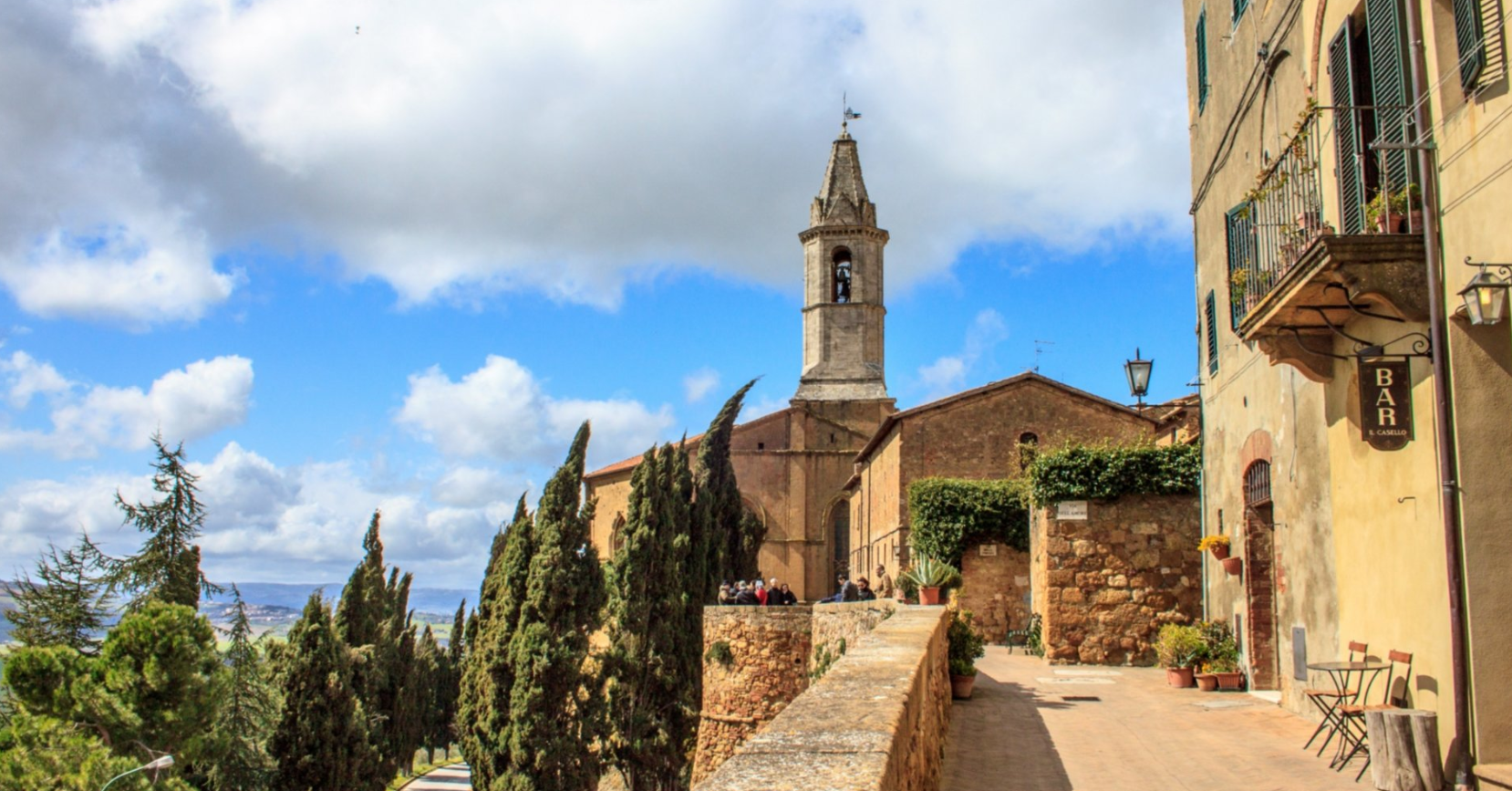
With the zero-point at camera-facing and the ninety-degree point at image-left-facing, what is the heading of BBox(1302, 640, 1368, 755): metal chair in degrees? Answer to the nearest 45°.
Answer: approximately 45°

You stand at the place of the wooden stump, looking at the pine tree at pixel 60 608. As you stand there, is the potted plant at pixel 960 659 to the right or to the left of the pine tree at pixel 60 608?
right
